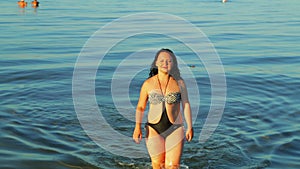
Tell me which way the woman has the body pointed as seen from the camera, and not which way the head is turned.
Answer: toward the camera
